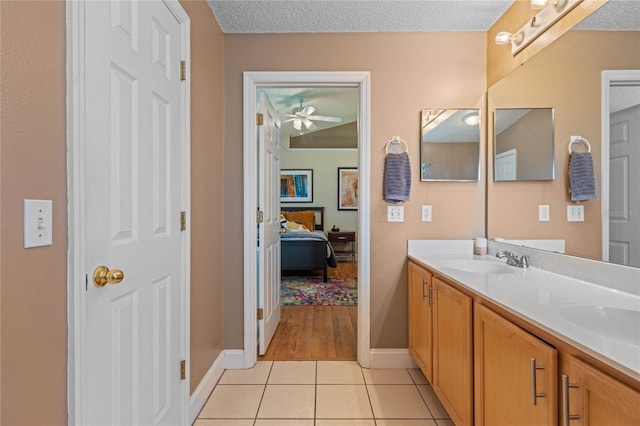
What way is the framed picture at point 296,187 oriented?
toward the camera

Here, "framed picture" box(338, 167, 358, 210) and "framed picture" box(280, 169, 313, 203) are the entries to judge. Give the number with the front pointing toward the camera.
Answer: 2

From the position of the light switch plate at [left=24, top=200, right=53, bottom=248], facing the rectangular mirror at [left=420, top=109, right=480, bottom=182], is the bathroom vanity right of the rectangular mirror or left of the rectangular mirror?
right

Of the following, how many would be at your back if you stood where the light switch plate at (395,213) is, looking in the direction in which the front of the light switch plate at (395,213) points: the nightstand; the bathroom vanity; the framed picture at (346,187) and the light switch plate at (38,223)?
2

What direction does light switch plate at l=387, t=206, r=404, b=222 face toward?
toward the camera

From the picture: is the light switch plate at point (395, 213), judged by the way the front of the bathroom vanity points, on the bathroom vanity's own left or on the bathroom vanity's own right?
on the bathroom vanity's own right

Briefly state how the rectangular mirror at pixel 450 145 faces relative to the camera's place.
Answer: facing the viewer

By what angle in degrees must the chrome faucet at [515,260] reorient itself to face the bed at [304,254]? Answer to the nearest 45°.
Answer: approximately 90° to its right

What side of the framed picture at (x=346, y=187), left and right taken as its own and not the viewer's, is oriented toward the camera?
front

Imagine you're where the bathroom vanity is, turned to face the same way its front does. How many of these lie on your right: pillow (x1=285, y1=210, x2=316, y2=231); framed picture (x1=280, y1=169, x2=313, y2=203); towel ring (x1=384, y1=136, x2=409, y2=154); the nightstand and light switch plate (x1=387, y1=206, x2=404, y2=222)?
5

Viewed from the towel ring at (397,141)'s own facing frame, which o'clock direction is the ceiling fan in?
The ceiling fan is roughly at 5 o'clock from the towel ring.

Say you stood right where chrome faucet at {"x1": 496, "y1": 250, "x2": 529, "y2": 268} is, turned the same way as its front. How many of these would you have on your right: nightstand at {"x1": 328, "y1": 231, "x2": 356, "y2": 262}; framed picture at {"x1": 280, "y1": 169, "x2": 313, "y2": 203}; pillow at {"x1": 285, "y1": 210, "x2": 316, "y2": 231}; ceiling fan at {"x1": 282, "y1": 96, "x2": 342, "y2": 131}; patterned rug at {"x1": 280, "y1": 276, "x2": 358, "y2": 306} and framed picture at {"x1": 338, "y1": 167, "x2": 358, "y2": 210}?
6

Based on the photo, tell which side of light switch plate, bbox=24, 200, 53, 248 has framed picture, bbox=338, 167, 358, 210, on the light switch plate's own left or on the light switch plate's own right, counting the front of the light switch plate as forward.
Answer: on the light switch plate's own left

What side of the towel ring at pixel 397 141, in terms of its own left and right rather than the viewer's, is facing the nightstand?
back

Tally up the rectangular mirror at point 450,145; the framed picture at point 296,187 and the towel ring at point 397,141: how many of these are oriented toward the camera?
3

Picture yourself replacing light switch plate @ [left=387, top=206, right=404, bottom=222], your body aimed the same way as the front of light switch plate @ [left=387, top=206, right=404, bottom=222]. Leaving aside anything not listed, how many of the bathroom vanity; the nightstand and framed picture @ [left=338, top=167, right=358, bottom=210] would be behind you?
2

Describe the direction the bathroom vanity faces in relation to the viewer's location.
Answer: facing the viewer and to the left of the viewer

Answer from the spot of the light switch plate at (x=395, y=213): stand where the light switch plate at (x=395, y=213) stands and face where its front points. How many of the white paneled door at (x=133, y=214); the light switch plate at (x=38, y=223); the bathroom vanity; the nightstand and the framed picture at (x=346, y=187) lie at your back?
2

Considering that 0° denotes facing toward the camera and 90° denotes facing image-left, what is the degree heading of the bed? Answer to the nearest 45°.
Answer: approximately 0°
